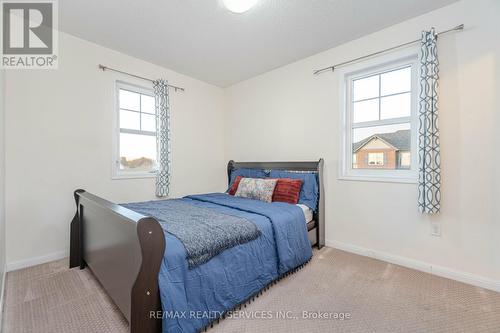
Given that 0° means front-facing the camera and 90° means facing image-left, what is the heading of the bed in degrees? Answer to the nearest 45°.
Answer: approximately 45°

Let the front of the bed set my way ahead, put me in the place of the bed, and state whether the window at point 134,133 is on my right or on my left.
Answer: on my right

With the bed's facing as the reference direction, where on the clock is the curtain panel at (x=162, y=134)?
The curtain panel is roughly at 4 o'clock from the bed.
